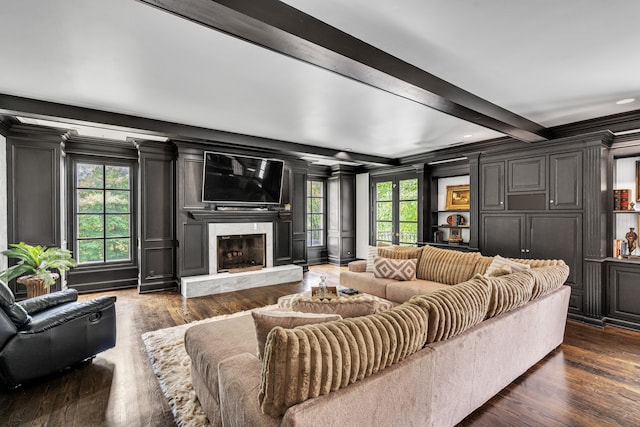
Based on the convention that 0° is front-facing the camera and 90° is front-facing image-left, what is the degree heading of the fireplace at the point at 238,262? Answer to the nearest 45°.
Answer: approximately 315°

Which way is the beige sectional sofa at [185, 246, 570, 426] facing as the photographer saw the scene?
facing away from the viewer and to the left of the viewer

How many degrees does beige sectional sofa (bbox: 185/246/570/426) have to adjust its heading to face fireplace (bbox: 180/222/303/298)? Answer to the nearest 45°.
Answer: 0° — it already faces it

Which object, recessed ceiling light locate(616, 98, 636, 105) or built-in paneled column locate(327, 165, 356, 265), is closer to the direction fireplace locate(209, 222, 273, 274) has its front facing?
the recessed ceiling light

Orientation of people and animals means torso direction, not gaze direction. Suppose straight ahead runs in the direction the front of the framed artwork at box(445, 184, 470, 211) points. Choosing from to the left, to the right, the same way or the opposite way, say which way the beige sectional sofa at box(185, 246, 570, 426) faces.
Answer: to the right

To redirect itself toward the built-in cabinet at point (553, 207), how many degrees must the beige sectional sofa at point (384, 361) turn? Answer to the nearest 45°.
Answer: approximately 90° to its right

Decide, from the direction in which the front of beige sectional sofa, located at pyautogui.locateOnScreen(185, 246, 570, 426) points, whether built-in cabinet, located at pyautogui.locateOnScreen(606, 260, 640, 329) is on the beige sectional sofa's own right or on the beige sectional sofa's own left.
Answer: on the beige sectional sofa's own right

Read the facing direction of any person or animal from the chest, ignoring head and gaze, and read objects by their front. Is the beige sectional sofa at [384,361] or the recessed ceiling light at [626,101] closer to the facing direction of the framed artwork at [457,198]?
the beige sectional sofa

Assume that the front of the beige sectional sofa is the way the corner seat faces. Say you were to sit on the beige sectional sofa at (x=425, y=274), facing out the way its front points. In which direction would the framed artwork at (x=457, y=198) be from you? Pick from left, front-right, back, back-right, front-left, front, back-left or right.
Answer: back-right
